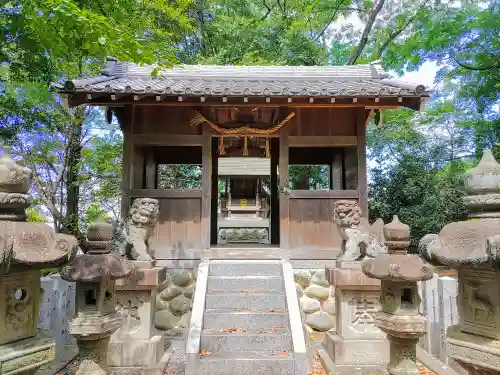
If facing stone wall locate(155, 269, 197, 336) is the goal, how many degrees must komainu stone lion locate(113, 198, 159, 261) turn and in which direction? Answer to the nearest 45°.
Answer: approximately 90° to its left

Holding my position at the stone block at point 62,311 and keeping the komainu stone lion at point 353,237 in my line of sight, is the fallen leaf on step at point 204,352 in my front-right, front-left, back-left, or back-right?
front-right

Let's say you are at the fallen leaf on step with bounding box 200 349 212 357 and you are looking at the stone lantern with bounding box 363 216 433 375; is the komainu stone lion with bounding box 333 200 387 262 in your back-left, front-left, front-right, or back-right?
front-left

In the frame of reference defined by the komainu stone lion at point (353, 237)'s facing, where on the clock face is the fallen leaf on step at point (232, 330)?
The fallen leaf on step is roughly at 1 o'clock from the komainu stone lion.

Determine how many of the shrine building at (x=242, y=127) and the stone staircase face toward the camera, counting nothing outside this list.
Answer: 2

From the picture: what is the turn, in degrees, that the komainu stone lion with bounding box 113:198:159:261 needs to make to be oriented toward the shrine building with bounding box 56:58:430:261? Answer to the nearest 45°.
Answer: approximately 90° to its left

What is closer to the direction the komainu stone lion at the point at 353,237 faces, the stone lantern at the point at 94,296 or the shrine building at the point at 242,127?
the stone lantern

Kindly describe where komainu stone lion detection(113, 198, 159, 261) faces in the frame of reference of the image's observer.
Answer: facing the viewer and to the right of the viewer

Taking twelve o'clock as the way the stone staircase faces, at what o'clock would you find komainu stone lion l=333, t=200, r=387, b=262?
The komainu stone lion is roughly at 9 o'clock from the stone staircase.

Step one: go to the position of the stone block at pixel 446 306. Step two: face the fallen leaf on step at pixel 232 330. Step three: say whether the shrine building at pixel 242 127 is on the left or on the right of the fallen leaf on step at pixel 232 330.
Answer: right

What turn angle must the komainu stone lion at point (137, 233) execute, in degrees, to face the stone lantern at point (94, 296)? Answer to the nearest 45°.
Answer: approximately 45° to its right

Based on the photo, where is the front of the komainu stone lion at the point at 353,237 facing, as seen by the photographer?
facing the viewer and to the left of the viewer

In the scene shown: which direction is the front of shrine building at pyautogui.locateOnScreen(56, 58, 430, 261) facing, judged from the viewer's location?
facing the viewer

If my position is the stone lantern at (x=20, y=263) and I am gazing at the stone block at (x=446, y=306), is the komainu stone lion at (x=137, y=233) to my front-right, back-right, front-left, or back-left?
front-left
